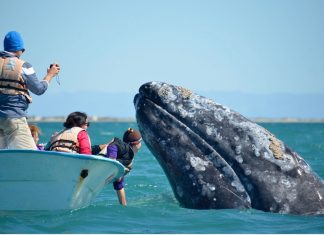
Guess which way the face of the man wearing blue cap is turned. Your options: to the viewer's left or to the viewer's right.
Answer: to the viewer's right

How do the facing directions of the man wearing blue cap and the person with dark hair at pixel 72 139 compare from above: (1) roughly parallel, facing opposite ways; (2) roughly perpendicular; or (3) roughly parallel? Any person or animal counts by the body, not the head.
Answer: roughly parallel

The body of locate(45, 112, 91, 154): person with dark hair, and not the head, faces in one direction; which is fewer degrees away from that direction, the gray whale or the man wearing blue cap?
the gray whale

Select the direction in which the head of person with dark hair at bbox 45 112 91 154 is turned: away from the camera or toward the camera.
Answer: away from the camera

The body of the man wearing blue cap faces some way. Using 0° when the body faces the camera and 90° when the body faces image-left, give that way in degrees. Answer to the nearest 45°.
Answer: approximately 225°

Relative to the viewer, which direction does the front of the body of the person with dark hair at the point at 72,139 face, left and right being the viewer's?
facing away from the viewer and to the right of the viewer

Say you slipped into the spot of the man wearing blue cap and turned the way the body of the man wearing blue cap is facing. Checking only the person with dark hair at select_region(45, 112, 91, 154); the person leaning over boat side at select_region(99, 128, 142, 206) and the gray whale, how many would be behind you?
0

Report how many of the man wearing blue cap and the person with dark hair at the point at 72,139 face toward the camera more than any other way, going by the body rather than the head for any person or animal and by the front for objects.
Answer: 0
